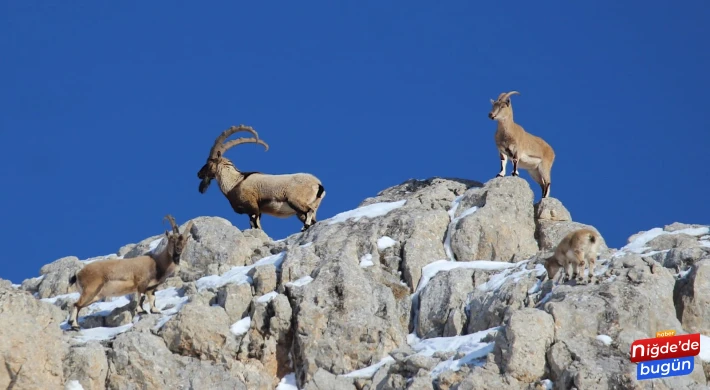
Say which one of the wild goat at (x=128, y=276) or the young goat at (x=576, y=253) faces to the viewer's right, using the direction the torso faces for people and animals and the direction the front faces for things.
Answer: the wild goat

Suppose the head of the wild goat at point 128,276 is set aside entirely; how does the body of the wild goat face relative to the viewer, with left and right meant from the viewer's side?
facing to the right of the viewer

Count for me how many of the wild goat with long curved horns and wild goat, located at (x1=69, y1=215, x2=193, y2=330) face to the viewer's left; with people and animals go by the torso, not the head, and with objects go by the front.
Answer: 1

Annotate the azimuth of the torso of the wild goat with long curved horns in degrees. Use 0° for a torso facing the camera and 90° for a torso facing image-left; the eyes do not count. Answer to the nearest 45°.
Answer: approximately 90°

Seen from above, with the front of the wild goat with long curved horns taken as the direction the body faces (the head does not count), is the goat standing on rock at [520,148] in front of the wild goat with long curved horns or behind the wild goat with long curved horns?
behind
